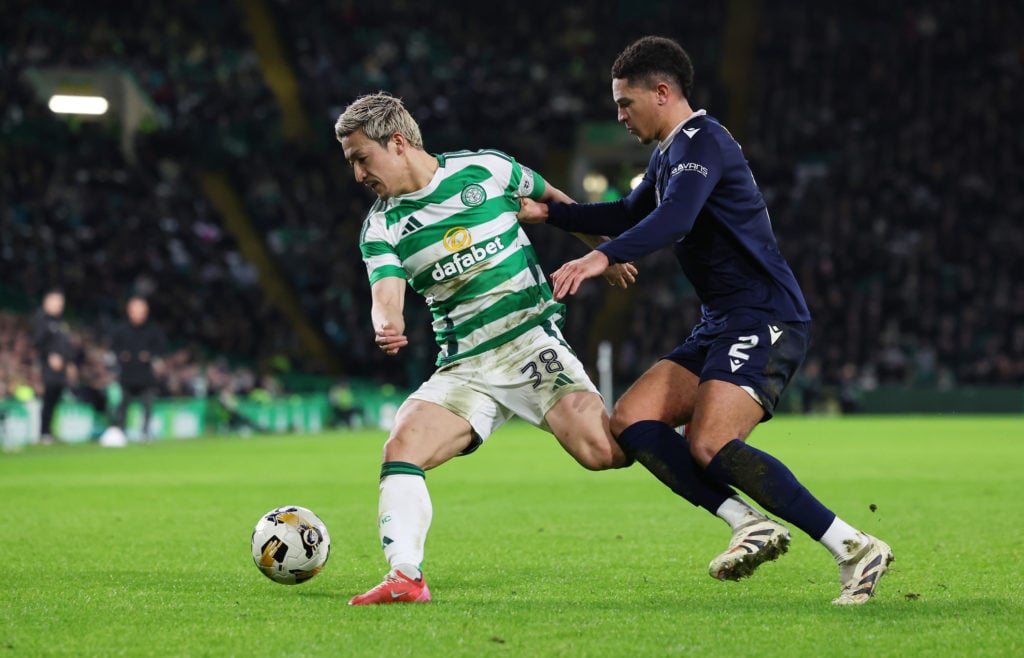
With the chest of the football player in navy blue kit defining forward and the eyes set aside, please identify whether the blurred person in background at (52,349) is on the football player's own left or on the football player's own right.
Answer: on the football player's own right

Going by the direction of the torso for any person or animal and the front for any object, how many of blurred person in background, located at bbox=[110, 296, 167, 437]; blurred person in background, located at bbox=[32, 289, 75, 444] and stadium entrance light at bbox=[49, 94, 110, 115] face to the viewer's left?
0

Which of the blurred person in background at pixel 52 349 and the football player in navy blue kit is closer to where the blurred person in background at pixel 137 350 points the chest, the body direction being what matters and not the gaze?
the football player in navy blue kit

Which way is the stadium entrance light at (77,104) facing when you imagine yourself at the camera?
facing the viewer

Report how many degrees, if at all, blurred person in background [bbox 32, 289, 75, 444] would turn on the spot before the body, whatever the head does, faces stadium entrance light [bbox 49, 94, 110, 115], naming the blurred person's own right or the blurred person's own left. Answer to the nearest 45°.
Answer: approximately 135° to the blurred person's own left

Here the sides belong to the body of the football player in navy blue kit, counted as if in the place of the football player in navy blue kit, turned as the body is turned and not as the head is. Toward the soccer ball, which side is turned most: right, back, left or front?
front

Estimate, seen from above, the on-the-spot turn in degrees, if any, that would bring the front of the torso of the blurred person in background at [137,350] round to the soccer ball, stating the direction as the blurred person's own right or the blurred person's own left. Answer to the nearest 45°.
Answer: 0° — they already face it

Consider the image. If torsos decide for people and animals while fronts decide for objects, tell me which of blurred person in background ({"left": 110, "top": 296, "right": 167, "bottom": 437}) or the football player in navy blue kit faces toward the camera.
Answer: the blurred person in background

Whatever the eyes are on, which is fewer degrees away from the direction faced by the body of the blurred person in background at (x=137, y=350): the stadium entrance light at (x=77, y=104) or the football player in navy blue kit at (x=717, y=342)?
the football player in navy blue kit

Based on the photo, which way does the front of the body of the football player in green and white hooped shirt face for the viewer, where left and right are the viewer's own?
facing the viewer and to the left of the viewer

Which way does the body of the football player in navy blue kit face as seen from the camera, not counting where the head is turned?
to the viewer's left

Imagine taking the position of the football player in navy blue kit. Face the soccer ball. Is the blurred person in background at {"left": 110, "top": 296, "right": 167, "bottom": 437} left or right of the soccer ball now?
right

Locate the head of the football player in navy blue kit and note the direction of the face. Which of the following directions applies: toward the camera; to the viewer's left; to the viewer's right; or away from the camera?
to the viewer's left

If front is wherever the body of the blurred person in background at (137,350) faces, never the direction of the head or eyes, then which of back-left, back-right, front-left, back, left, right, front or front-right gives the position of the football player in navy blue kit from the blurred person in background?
front
